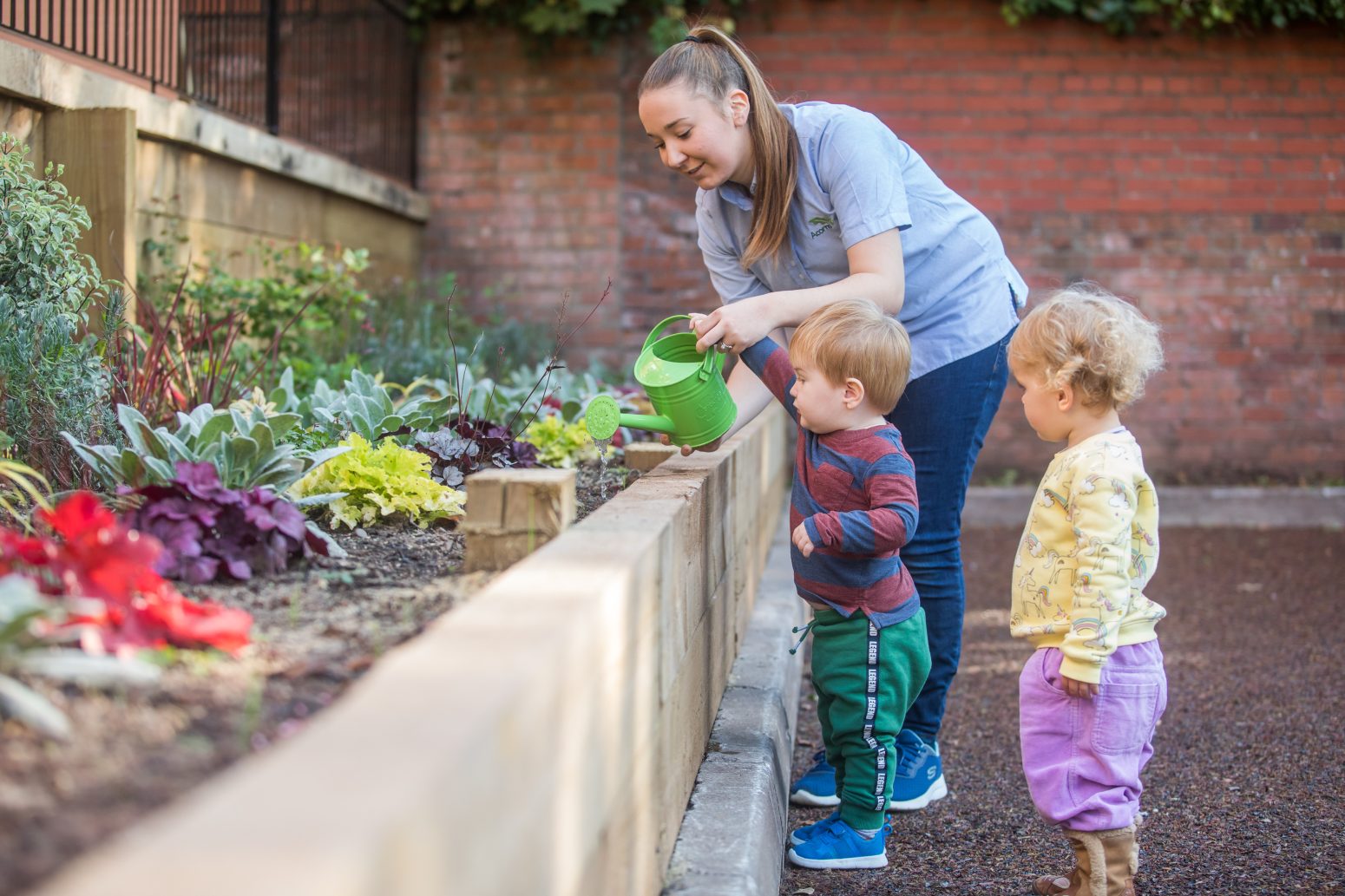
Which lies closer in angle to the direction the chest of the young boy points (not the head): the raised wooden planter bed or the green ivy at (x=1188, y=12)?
the raised wooden planter bed

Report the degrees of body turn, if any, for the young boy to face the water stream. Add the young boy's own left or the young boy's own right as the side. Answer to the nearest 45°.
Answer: approximately 45° to the young boy's own right

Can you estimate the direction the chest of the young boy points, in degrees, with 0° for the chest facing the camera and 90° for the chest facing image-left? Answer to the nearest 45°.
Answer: approximately 90°

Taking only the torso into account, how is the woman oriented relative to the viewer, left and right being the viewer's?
facing the viewer and to the left of the viewer

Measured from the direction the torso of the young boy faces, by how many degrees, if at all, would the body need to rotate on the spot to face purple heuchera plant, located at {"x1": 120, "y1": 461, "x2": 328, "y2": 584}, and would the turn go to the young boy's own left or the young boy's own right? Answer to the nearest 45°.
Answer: approximately 45° to the young boy's own left

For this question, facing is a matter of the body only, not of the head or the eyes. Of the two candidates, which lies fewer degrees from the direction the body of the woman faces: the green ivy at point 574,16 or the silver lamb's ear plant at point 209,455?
the silver lamb's ear plant

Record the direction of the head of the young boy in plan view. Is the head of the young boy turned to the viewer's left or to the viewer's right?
to the viewer's left

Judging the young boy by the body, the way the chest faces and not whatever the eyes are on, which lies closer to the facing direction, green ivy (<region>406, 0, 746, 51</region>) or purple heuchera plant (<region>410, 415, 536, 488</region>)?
the purple heuchera plant

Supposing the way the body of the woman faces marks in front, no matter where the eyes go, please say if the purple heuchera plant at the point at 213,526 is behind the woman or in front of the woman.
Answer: in front

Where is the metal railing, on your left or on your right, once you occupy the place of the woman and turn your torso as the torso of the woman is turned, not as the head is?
on your right

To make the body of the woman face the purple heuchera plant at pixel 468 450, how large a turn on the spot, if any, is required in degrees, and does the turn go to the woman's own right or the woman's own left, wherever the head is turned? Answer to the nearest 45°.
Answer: approximately 45° to the woman's own right

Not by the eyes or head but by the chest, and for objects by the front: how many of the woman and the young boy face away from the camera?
0
